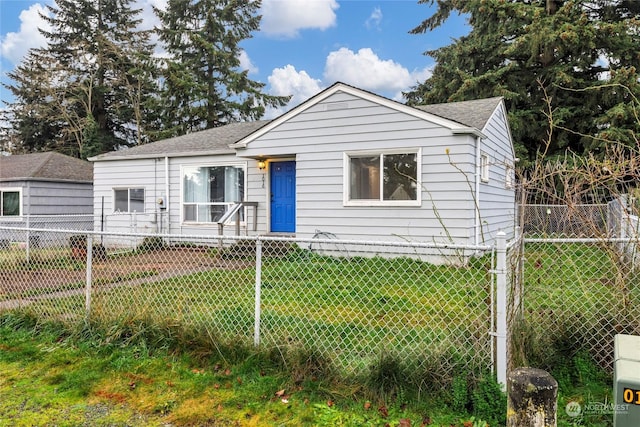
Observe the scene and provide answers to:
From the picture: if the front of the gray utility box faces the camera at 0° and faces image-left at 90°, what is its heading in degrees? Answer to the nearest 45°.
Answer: approximately 0°

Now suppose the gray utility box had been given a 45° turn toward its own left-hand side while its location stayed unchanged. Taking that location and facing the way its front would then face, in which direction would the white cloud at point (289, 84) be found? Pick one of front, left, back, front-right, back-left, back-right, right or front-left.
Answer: back

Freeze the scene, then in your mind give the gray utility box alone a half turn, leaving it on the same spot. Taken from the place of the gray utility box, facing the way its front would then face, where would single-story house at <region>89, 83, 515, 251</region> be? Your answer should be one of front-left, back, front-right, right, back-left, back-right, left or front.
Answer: front-left

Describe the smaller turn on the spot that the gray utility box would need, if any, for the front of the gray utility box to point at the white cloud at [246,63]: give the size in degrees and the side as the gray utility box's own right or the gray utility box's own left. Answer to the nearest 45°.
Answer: approximately 135° to the gray utility box's own right

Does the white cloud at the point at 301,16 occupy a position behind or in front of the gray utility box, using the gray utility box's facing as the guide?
behind

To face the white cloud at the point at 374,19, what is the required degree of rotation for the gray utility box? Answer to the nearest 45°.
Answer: approximately 135° to its right

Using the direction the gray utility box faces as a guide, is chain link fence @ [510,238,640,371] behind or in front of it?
behind

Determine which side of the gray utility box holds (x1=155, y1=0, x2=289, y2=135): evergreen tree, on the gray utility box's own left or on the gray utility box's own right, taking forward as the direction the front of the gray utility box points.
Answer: on the gray utility box's own right

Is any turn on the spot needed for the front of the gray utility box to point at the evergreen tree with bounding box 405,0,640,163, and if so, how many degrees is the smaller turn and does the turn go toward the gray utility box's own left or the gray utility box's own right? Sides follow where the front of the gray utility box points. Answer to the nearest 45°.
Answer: approximately 180°

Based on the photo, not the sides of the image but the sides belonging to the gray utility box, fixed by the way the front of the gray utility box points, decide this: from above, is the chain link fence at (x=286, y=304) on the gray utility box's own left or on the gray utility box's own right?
on the gray utility box's own right
